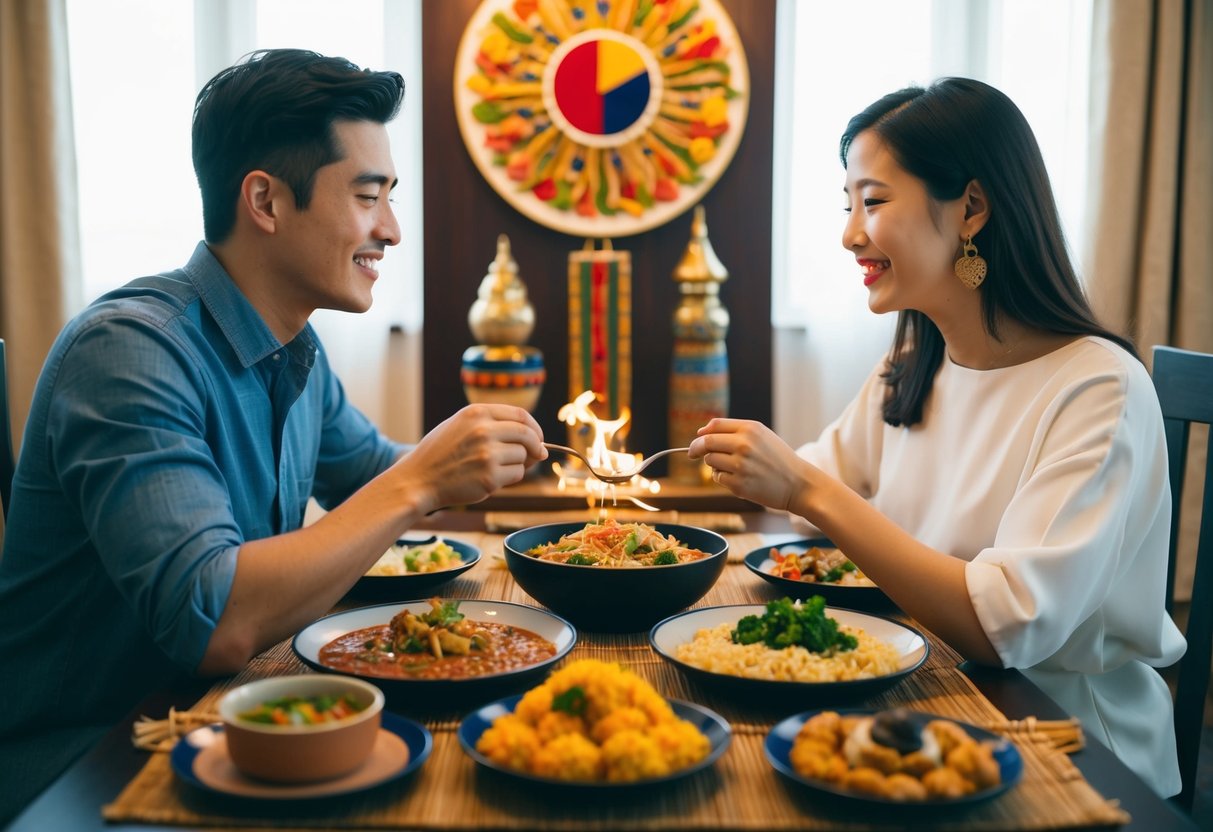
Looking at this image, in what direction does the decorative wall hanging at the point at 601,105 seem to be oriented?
toward the camera

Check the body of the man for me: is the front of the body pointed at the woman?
yes

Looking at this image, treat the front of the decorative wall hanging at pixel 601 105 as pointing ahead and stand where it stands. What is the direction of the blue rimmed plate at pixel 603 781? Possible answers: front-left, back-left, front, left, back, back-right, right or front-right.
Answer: front

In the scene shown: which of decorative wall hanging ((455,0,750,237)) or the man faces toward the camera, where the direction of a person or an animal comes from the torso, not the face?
the decorative wall hanging

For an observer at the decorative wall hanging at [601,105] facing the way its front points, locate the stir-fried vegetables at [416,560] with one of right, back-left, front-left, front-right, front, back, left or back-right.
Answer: front

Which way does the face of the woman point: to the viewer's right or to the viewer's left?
to the viewer's left

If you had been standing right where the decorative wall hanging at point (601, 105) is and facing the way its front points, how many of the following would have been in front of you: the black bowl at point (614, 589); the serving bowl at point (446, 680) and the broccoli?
3

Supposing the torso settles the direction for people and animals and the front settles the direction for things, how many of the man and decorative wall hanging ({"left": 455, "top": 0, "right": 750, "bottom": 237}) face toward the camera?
1

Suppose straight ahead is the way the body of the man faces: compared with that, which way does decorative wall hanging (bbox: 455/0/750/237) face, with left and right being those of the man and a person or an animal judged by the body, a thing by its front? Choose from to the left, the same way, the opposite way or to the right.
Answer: to the right

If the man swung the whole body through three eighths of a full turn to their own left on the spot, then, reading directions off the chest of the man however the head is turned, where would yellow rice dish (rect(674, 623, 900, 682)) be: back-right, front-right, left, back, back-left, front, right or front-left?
back

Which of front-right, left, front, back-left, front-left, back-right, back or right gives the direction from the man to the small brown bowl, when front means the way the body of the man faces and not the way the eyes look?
right

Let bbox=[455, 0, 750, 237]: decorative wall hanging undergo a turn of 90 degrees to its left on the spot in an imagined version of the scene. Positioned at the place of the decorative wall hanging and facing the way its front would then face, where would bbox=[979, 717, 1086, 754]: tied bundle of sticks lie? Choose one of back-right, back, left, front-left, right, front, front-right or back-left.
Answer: right

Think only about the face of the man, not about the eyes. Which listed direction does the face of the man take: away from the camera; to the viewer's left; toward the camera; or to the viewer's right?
to the viewer's right

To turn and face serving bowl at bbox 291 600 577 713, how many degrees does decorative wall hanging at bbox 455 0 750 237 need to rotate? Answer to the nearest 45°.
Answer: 0° — it already faces it

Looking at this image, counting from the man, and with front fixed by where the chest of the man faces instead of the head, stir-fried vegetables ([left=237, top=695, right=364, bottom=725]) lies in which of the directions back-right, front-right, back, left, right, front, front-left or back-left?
right

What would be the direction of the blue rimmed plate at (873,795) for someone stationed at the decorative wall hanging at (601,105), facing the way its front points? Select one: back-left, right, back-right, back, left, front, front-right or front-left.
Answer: front

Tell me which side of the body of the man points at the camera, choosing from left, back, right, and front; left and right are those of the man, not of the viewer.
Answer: right
